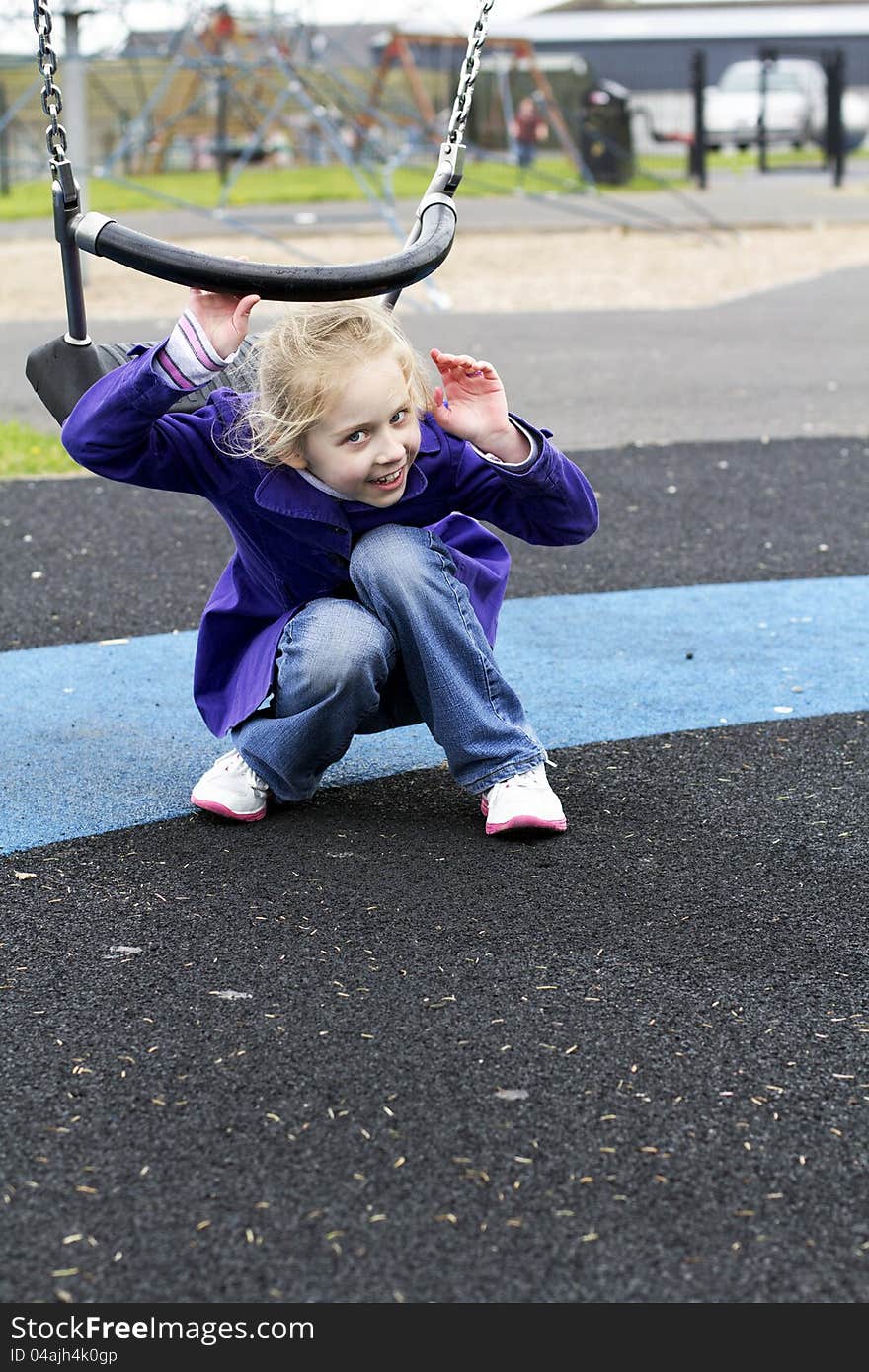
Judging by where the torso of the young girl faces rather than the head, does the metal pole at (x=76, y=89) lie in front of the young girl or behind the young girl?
behind

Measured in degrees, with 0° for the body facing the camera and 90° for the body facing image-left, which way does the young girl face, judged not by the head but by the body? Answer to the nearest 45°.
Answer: approximately 0°

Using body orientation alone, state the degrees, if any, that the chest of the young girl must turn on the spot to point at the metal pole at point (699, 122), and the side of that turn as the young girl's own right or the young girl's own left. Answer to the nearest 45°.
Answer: approximately 180°

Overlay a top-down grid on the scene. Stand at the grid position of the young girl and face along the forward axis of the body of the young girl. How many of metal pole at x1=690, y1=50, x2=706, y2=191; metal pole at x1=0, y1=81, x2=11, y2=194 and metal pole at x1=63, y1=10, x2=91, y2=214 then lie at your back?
3

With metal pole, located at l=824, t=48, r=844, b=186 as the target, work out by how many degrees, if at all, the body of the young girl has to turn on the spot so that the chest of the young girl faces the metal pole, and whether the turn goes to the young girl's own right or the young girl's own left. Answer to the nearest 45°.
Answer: approximately 180°

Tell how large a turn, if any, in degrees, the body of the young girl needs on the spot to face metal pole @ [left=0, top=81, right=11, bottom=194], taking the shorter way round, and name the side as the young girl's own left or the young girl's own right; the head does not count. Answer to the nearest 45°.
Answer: approximately 180°
